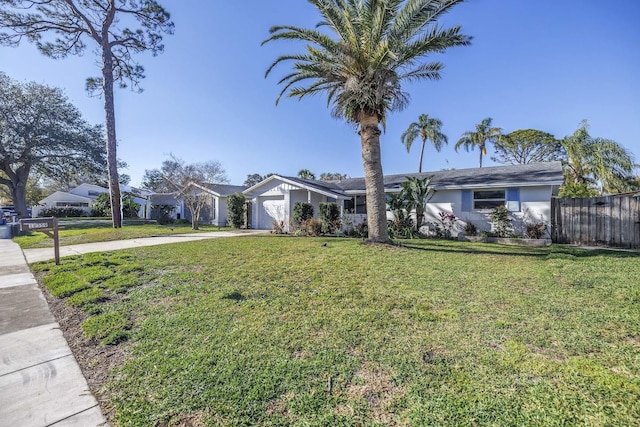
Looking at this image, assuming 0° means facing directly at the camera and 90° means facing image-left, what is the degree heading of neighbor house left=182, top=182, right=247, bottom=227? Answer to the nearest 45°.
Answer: approximately 45°

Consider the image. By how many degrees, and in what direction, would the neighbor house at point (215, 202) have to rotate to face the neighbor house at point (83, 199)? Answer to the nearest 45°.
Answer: approximately 90° to its right

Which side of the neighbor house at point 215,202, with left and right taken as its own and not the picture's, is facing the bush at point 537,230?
left

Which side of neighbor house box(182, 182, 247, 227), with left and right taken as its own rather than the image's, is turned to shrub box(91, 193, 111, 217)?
right

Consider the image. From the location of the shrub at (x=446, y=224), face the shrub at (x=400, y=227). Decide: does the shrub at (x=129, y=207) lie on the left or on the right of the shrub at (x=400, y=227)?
right

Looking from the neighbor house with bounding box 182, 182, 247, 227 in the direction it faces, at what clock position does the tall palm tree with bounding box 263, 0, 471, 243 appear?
The tall palm tree is roughly at 10 o'clock from the neighbor house.

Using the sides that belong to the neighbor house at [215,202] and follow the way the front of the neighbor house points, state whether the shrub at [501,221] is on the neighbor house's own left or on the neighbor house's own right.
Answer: on the neighbor house's own left

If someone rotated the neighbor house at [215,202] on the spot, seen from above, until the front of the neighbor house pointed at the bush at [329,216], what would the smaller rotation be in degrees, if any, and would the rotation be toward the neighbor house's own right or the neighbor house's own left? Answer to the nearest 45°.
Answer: approximately 90° to the neighbor house's own left

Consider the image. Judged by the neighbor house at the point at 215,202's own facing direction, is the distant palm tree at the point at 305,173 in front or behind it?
behind

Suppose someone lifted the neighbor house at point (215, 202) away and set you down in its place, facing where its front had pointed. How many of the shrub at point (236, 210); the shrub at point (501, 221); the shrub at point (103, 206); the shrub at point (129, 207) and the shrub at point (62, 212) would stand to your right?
3

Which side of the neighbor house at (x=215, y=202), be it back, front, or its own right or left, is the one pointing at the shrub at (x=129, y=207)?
right

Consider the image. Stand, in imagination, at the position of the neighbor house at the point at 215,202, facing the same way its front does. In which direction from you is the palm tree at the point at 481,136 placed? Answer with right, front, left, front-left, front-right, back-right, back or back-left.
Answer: back-left

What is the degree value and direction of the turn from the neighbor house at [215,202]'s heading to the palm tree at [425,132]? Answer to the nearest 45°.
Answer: approximately 135° to its left

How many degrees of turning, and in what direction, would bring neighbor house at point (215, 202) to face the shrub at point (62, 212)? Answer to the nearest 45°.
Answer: approximately 90° to its right
